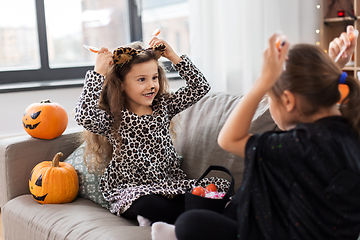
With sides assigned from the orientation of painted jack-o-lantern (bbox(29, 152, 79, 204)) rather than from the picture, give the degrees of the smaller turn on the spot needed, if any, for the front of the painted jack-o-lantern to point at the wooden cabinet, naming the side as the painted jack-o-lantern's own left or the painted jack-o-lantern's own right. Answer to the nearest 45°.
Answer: approximately 180°

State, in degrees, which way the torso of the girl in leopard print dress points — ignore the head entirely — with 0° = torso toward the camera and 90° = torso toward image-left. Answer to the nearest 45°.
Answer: approximately 315°

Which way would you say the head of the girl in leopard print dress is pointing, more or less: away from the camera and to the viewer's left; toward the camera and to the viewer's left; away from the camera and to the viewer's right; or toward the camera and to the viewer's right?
toward the camera and to the viewer's right

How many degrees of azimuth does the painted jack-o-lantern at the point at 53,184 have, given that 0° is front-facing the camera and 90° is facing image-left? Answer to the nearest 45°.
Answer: approximately 45°

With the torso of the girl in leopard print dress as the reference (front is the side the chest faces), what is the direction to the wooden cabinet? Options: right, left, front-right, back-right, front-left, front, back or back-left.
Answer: left

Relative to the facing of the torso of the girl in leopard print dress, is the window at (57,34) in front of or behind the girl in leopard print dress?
behind

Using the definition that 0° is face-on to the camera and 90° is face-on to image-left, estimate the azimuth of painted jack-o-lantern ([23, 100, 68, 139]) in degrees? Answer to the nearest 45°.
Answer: approximately 45°
